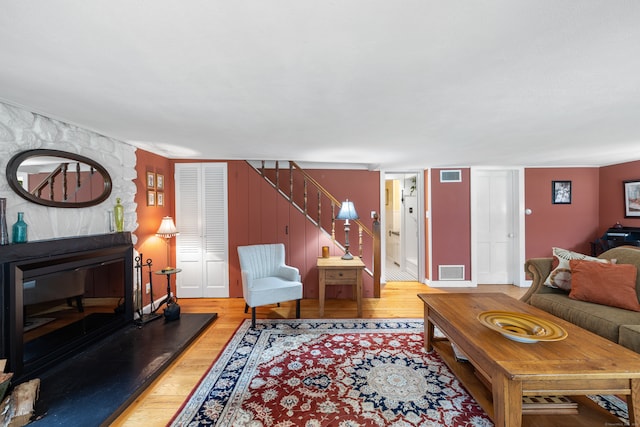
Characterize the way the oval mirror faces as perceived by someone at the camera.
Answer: facing the viewer and to the right of the viewer

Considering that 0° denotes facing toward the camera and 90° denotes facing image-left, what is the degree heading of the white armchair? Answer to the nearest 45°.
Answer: approximately 315°

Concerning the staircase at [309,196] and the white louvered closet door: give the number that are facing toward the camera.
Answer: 1

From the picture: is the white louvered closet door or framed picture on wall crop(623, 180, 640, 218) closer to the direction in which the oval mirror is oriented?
the framed picture on wall

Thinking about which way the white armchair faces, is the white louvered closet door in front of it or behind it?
behind

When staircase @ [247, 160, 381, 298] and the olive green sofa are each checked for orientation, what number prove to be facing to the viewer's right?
1

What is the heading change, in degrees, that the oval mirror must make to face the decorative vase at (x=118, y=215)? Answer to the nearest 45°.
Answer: approximately 90° to its left

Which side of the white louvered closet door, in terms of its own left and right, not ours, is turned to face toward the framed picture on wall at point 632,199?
left

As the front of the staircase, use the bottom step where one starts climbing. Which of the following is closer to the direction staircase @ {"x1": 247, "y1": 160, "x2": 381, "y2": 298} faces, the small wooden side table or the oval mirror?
the small wooden side table

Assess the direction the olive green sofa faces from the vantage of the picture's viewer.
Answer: facing the viewer and to the left of the viewer

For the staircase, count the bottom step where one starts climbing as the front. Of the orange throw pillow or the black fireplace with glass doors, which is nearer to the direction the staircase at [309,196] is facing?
the orange throw pillow

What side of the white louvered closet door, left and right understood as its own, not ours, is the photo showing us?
front

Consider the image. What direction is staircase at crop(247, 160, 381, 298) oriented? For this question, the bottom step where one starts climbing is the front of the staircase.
to the viewer's right
